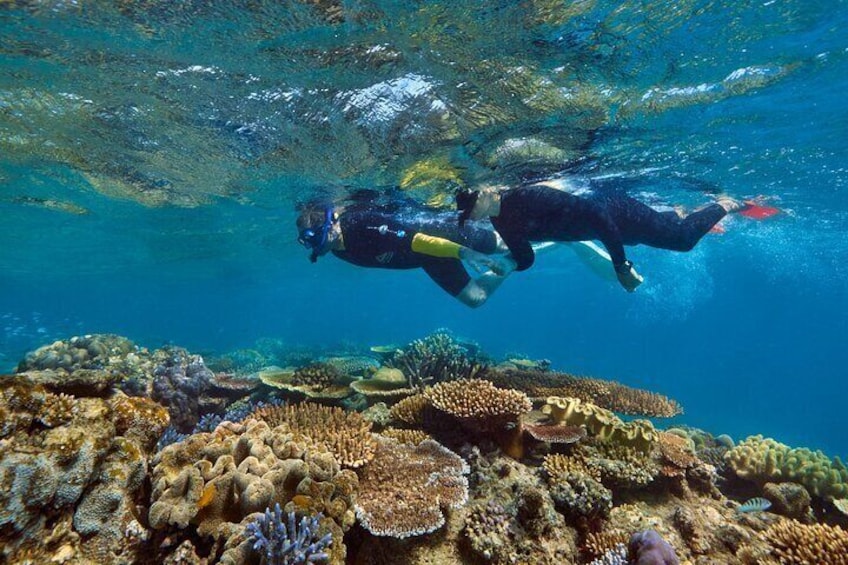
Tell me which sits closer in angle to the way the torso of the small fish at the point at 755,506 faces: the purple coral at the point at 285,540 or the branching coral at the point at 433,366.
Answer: the branching coral

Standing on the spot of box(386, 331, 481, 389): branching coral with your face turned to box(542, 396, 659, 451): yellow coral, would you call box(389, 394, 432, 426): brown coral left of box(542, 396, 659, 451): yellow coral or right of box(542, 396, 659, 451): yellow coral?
right

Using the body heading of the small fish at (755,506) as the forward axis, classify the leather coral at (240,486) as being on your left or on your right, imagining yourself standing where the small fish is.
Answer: on your left

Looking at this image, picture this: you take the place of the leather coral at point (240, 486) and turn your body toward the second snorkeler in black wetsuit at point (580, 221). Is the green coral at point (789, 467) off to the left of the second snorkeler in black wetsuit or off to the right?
right
